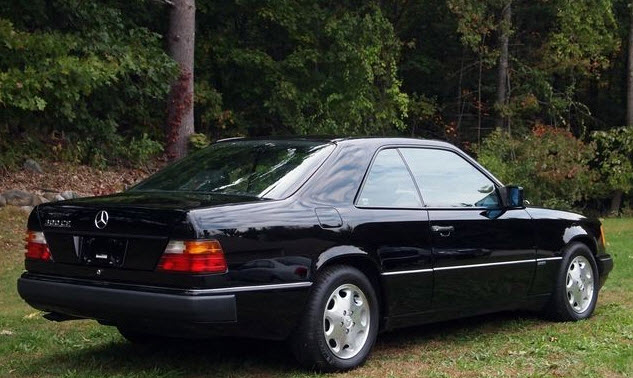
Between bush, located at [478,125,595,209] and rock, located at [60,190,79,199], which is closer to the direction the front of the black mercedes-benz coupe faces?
the bush

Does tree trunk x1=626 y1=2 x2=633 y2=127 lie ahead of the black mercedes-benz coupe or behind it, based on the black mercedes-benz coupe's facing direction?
ahead

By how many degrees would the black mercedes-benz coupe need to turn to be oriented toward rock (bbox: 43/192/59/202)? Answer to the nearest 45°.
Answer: approximately 90° to its left

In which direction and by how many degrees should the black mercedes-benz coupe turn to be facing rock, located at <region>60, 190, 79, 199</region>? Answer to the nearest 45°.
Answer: approximately 90° to its left

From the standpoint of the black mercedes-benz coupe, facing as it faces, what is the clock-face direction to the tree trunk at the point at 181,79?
The tree trunk is roughly at 10 o'clock from the black mercedes-benz coupe.

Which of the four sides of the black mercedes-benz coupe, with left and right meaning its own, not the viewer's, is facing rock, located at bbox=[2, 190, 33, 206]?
left

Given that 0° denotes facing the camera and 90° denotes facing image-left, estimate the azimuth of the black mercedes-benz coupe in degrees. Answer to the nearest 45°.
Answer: approximately 225°

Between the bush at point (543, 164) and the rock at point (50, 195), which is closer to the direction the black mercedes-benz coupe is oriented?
the bush

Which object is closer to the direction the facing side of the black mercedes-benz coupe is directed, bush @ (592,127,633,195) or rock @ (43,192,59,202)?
the bush

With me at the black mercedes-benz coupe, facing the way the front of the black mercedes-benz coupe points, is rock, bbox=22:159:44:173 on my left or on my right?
on my left
